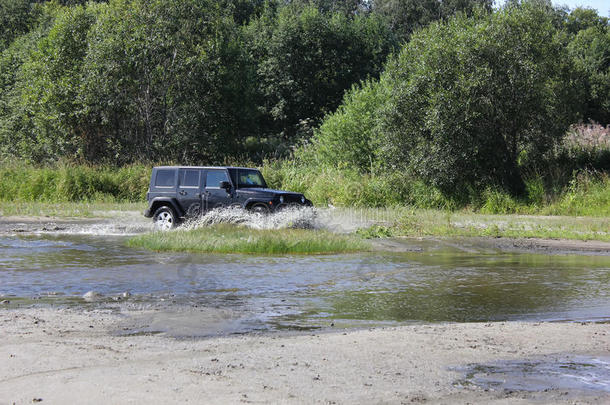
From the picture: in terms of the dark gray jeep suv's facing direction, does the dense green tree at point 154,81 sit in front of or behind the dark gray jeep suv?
behind

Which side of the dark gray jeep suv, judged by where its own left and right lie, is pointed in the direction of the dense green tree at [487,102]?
left

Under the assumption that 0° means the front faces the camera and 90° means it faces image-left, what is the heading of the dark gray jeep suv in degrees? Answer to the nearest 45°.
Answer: approximately 315°

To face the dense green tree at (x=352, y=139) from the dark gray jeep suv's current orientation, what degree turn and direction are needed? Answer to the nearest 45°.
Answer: approximately 90° to its left
